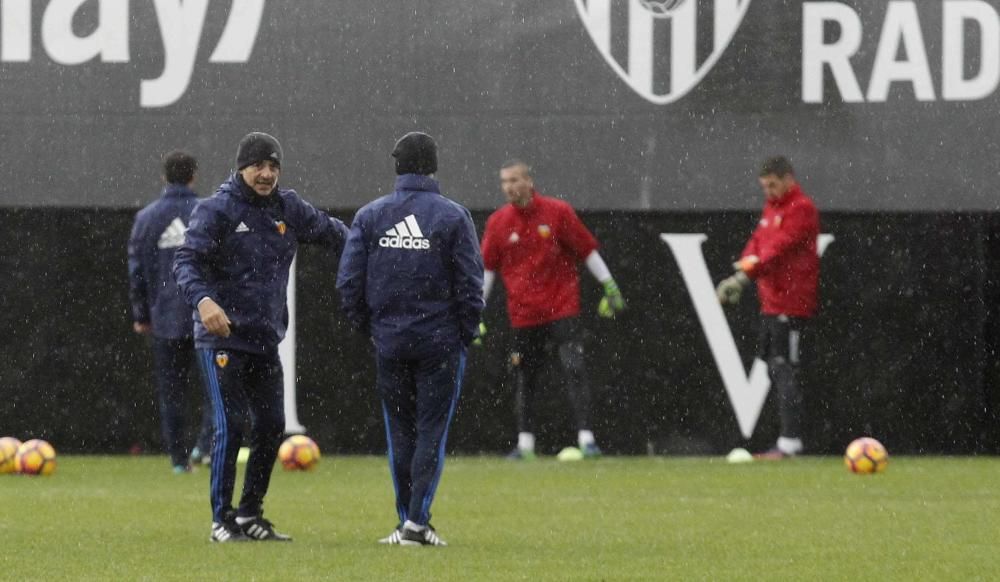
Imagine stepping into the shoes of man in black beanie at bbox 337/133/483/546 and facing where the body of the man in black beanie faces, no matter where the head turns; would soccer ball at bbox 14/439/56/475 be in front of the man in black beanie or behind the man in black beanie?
in front

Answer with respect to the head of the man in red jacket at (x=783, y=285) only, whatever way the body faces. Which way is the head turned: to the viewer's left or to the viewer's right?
to the viewer's left

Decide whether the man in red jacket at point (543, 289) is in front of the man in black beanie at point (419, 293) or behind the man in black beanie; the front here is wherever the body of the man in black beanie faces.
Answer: in front

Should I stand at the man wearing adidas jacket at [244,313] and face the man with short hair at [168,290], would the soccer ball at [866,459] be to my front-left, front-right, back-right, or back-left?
front-right

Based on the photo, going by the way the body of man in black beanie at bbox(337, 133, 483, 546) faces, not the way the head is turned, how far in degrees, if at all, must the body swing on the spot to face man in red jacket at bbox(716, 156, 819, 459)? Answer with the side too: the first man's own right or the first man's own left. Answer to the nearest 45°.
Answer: approximately 45° to the first man's own right

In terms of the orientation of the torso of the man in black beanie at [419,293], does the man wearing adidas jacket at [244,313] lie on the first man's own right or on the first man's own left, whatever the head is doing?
on the first man's own left

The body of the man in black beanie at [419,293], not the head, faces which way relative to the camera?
away from the camera

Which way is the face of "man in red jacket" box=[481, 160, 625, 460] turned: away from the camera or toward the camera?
toward the camera

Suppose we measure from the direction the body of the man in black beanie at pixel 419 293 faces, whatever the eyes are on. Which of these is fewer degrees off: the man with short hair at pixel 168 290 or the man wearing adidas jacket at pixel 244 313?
the man with short hair

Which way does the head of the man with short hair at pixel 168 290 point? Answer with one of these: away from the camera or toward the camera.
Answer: away from the camera

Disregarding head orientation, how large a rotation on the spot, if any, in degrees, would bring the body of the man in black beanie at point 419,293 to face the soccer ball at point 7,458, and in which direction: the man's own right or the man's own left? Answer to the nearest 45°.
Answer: approximately 45° to the man's own left

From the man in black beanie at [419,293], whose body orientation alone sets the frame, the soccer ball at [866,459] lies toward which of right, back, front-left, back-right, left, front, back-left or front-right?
front-right

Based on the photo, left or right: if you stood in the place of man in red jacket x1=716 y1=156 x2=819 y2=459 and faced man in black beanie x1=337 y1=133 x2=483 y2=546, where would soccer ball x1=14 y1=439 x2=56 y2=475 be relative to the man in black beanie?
right
